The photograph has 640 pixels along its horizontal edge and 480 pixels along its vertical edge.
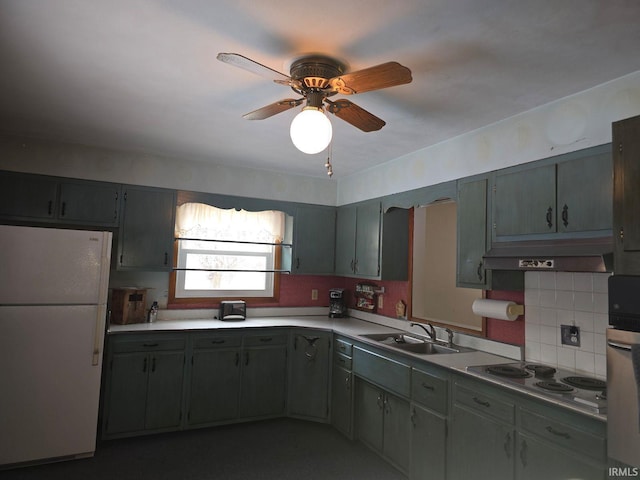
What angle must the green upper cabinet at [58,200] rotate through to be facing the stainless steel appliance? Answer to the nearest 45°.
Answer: approximately 45° to its left

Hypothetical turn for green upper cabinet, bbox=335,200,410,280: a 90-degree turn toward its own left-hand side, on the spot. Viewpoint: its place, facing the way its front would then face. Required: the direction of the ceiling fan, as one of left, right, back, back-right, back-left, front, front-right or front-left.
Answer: front-right

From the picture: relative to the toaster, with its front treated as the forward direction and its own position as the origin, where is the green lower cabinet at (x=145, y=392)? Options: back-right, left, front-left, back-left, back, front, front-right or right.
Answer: front-right

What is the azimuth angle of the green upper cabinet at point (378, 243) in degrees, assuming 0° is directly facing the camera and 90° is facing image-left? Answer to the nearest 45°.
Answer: approximately 45°

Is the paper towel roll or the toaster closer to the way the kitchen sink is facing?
the toaster

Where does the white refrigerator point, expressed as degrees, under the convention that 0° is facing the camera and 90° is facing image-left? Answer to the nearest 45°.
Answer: approximately 0°

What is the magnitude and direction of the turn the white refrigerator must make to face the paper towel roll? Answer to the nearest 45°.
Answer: approximately 45° to its left

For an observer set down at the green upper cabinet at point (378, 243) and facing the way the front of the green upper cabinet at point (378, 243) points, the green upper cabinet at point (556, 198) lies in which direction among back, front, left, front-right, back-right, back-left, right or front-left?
left

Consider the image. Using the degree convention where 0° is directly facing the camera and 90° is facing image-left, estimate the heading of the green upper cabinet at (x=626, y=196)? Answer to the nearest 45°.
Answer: approximately 45°
